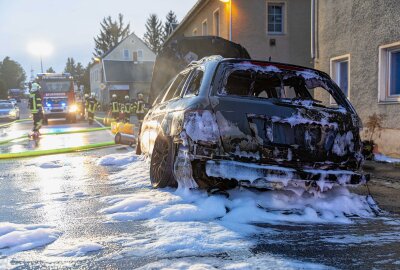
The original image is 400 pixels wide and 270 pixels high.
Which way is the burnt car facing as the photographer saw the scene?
facing away from the viewer and to the left of the viewer

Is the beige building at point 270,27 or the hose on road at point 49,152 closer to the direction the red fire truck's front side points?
the hose on road

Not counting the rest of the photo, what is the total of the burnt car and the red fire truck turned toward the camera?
1

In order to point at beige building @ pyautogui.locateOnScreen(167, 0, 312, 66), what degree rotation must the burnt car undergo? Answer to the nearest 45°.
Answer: approximately 45° to its right

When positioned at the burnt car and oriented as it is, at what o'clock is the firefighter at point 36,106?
The firefighter is roughly at 12 o'clock from the burnt car.

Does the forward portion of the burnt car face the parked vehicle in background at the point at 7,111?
yes

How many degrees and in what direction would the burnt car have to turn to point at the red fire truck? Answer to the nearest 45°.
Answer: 0° — it already faces it

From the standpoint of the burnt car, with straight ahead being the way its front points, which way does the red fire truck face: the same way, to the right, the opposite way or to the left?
the opposite way

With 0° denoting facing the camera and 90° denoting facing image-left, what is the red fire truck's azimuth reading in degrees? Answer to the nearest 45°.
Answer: approximately 0°

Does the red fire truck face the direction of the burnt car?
yes

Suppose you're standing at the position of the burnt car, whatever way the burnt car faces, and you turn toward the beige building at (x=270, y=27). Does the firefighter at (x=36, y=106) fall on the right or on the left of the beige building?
left

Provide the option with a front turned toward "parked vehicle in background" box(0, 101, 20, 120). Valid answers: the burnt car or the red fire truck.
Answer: the burnt car
